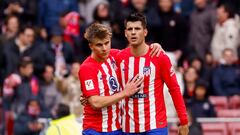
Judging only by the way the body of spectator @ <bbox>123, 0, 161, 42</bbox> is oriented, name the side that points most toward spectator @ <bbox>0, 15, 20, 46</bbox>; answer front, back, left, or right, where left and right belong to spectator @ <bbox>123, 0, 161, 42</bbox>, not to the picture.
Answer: right

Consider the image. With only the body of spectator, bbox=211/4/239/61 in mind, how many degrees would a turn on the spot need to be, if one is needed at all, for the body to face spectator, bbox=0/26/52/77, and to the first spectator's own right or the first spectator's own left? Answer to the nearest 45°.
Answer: approximately 45° to the first spectator's own right

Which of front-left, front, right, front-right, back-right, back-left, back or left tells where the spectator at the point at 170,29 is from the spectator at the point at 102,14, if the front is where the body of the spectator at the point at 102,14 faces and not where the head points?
left

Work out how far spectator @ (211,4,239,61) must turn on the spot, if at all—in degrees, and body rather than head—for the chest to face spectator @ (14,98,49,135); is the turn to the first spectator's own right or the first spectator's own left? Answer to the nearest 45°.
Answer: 0° — they already face them

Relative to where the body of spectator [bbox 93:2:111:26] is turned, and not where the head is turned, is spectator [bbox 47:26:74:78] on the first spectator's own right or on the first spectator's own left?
on the first spectator's own right

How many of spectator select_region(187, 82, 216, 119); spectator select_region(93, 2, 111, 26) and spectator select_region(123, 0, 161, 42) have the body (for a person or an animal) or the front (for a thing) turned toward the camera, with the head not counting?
3

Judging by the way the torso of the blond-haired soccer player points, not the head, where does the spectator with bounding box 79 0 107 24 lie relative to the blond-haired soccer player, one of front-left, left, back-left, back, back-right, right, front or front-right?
back-left
